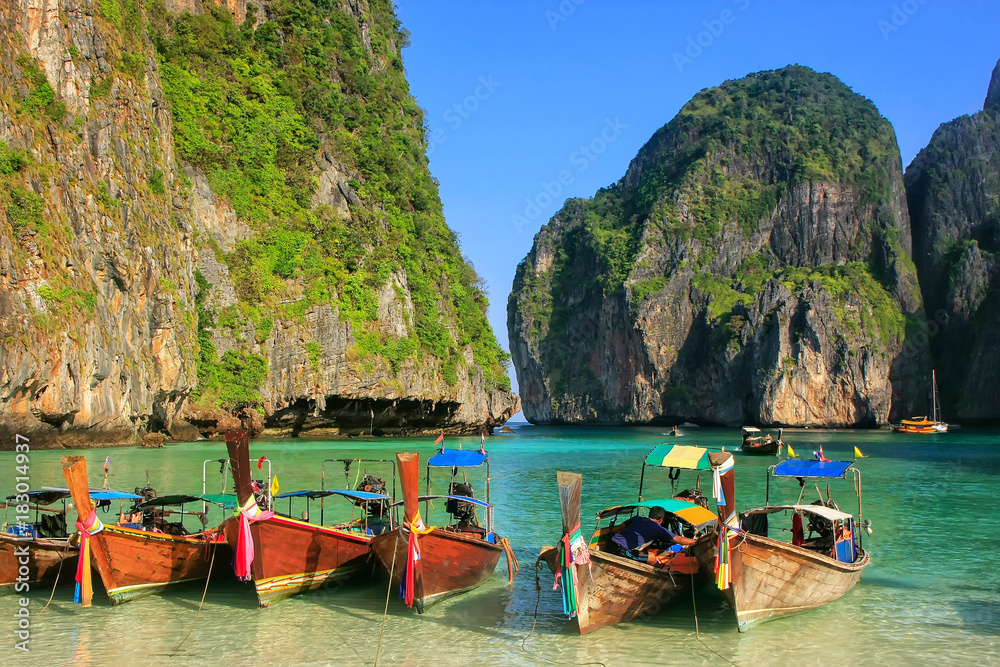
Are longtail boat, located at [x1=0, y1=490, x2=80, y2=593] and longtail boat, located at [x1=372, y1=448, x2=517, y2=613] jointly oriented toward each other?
no

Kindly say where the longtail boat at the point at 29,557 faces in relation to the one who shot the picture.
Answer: facing the viewer and to the left of the viewer

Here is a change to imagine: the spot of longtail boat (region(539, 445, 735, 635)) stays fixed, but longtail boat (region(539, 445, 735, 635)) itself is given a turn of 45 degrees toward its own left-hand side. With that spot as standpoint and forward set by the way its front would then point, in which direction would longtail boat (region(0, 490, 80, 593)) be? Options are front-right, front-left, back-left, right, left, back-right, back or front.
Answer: right

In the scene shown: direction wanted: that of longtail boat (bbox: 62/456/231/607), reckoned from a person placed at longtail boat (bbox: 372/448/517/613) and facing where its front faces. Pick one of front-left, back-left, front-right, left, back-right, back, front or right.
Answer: front-right

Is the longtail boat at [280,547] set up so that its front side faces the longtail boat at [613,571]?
no

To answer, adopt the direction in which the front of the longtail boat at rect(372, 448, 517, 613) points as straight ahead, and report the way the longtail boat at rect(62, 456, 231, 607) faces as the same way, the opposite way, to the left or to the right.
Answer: the same way

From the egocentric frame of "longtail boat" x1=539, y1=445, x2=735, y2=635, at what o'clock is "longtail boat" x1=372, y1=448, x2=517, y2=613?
"longtail boat" x1=372, y1=448, x2=517, y2=613 is roughly at 2 o'clock from "longtail boat" x1=539, y1=445, x2=735, y2=635.

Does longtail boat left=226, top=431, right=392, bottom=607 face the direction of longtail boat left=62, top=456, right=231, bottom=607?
no

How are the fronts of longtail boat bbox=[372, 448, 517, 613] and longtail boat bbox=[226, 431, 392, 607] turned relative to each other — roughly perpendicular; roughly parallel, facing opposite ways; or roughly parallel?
roughly parallel

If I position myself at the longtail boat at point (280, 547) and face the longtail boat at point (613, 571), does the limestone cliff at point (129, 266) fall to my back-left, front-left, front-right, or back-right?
back-left

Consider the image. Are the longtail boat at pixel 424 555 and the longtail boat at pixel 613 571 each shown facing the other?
no

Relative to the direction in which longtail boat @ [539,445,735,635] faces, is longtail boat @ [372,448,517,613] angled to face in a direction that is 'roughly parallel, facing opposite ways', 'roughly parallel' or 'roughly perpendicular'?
roughly parallel

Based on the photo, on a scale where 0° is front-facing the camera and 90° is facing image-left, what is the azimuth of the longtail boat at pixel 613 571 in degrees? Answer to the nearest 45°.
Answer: approximately 45°

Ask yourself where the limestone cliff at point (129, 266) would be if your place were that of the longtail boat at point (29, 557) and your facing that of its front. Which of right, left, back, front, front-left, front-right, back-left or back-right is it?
back-right

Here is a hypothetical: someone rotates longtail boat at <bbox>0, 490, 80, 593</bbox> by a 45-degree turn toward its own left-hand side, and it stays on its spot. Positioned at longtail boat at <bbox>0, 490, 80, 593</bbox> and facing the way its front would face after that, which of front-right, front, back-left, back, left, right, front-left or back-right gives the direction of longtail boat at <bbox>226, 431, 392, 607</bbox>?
front-left

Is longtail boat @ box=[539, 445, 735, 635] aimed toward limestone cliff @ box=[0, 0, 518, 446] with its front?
no

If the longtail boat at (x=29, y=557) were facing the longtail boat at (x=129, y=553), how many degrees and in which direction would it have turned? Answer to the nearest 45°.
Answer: approximately 90° to its left

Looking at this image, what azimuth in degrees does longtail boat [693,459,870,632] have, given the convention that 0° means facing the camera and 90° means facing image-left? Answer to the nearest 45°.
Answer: approximately 45°

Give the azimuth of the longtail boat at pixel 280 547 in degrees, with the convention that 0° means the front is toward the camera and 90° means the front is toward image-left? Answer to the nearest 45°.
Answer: approximately 45°
